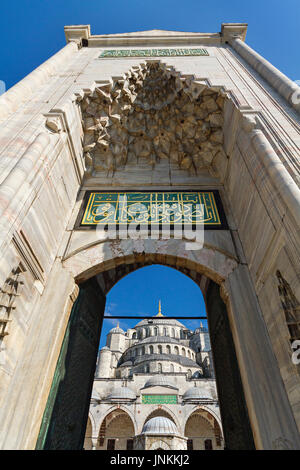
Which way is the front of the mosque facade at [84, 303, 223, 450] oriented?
toward the camera
